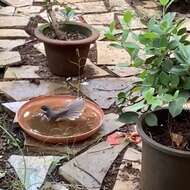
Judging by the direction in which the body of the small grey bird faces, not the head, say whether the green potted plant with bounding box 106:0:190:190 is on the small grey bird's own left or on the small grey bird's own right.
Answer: on the small grey bird's own left

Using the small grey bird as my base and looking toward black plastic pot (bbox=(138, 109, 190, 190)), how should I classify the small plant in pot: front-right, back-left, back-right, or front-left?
back-left

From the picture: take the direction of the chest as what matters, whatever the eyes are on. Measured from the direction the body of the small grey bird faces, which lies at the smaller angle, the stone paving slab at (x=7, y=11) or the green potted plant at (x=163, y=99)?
the stone paving slab

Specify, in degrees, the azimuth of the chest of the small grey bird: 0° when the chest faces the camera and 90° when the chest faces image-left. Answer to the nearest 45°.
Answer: approximately 90°

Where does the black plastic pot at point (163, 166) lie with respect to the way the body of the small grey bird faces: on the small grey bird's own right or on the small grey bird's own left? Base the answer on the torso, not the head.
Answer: on the small grey bird's own left

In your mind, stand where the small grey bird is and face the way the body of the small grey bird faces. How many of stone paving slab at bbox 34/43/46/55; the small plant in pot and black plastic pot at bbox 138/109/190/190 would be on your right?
2

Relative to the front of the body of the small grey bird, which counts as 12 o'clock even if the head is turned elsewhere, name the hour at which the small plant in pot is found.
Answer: The small plant in pot is roughly at 3 o'clock from the small grey bird.

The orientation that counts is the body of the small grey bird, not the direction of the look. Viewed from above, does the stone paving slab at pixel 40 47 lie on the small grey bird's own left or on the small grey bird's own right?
on the small grey bird's own right

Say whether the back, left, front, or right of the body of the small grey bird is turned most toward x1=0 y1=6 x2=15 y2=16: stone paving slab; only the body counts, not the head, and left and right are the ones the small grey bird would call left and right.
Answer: right

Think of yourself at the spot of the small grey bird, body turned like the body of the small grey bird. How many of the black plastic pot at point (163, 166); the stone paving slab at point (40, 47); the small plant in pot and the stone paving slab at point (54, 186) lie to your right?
2
